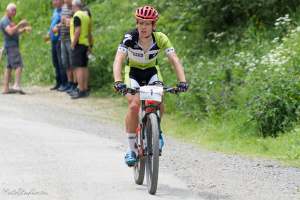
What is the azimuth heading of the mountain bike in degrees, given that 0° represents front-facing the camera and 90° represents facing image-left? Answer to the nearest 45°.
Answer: approximately 0°

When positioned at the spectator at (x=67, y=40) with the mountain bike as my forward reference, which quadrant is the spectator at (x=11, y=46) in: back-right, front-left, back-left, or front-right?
back-right

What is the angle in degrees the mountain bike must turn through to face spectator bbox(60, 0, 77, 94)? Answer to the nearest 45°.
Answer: approximately 180°

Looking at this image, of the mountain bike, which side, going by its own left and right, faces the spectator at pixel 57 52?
back

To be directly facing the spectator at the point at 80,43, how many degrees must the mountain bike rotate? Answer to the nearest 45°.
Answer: approximately 180°

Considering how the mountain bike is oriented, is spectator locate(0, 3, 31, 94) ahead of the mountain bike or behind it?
behind

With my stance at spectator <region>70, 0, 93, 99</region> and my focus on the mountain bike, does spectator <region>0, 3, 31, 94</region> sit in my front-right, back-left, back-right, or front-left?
back-right

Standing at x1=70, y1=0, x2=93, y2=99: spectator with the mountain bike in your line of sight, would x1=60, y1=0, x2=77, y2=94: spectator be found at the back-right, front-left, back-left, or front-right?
back-right

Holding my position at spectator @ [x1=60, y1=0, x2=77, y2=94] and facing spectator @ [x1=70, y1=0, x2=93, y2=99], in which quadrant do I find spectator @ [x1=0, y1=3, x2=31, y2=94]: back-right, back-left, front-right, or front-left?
back-right
